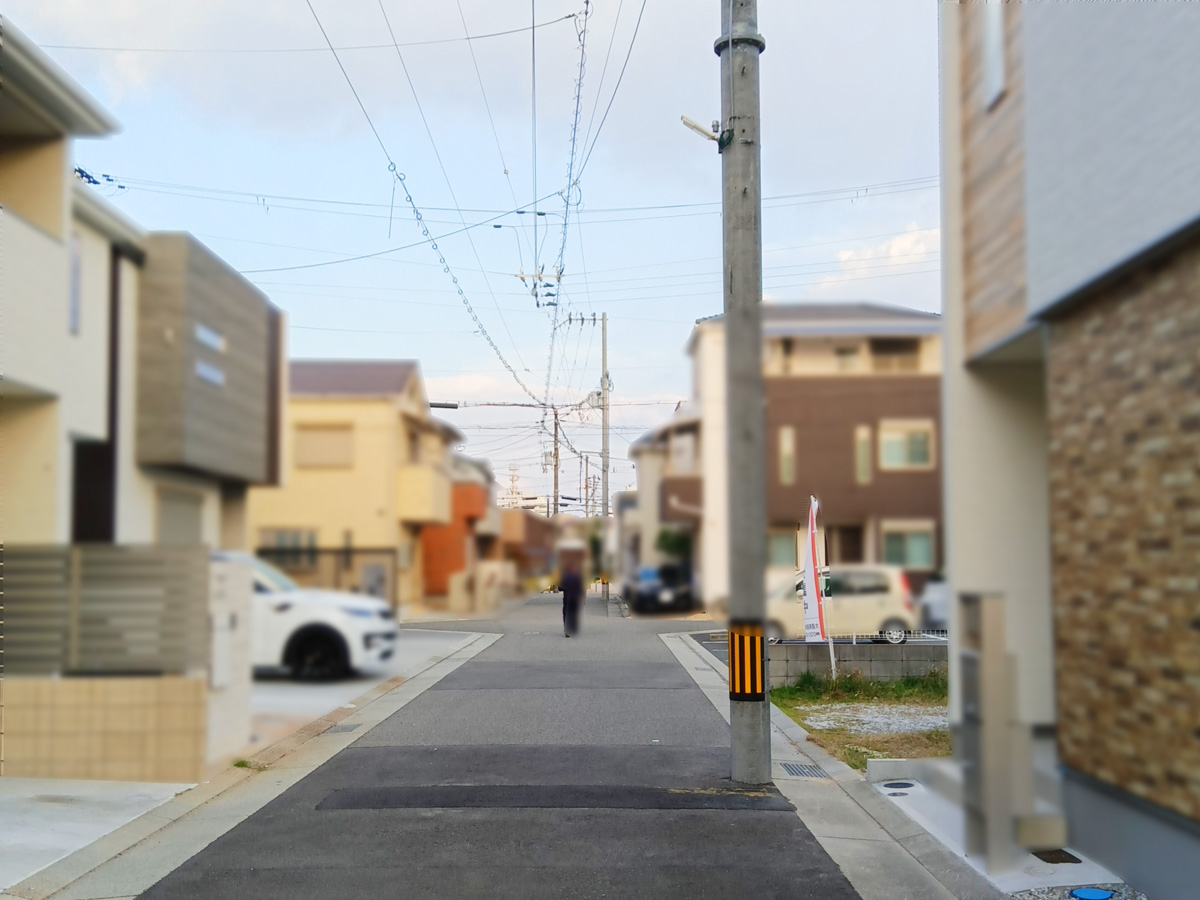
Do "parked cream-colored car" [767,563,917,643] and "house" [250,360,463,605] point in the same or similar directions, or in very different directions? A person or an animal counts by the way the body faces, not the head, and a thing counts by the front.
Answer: very different directions

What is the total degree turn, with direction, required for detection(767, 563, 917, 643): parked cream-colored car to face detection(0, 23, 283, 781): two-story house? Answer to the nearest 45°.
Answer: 0° — it already faces it

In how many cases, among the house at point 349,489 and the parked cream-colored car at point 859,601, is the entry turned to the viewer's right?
1

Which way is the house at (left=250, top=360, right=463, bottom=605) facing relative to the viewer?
to the viewer's right

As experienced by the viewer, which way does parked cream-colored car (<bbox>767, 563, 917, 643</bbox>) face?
facing to the left of the viewer
